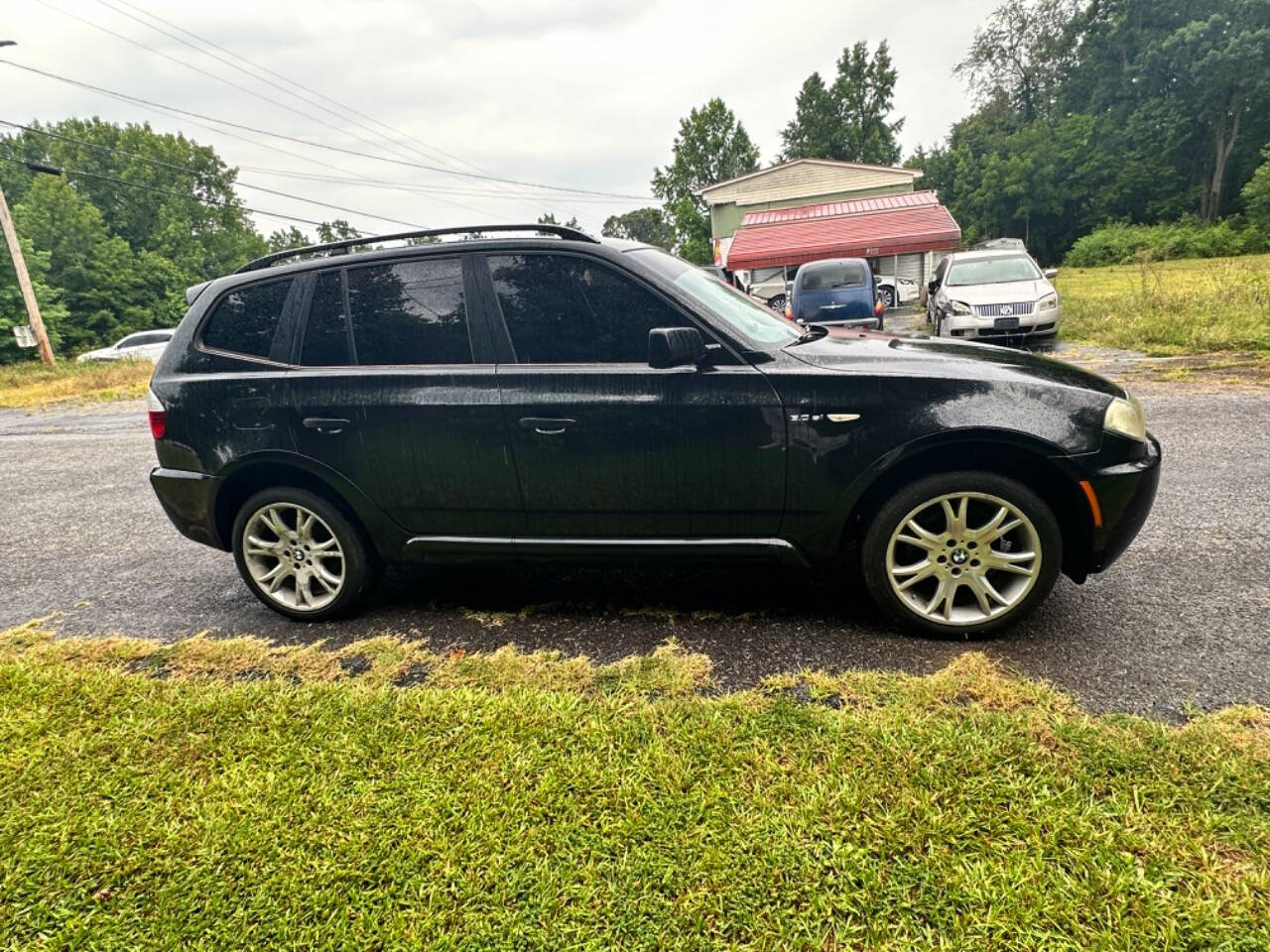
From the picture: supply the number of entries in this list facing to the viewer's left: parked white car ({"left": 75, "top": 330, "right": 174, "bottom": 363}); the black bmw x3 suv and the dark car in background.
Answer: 1

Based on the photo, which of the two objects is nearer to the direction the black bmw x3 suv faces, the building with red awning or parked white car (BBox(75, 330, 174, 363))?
the building with red awning

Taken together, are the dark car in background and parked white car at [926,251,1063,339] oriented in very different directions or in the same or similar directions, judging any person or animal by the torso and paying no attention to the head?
very different directions

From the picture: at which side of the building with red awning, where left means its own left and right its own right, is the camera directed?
front

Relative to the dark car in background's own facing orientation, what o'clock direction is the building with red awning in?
The building with red awning is roughly at 12 o'clock from the dark car in background.

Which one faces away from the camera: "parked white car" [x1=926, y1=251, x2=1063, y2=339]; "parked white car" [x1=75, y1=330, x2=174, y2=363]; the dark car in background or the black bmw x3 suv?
the dark car in background

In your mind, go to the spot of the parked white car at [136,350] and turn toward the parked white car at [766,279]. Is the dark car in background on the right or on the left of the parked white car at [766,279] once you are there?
right

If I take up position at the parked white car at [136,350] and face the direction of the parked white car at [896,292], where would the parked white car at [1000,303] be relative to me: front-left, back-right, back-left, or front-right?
front-right

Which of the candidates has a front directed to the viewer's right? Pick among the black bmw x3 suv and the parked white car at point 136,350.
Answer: the black bmw x3 suv

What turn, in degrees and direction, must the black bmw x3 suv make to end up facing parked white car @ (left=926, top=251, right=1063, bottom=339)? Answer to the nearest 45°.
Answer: approximately 45° to its left

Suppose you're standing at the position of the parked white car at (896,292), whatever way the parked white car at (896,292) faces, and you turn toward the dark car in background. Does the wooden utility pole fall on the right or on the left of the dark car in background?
right

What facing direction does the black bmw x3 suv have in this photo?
to the viewer's right

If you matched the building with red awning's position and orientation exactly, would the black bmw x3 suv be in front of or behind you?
in front

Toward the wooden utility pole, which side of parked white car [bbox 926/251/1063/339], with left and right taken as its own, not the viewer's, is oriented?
right

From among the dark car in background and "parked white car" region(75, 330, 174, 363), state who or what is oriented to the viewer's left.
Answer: the parked white car

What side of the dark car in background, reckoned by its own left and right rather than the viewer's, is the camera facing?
back

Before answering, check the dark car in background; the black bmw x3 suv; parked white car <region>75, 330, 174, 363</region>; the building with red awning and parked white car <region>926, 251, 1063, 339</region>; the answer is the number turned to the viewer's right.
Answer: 1

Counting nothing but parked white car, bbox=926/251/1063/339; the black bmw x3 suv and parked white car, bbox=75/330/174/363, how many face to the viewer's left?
1

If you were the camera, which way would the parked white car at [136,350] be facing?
facing to the left of the viewer

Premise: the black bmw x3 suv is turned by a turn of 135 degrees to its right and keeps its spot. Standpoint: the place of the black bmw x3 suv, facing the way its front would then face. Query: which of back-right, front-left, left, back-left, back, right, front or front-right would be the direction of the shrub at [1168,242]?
back
